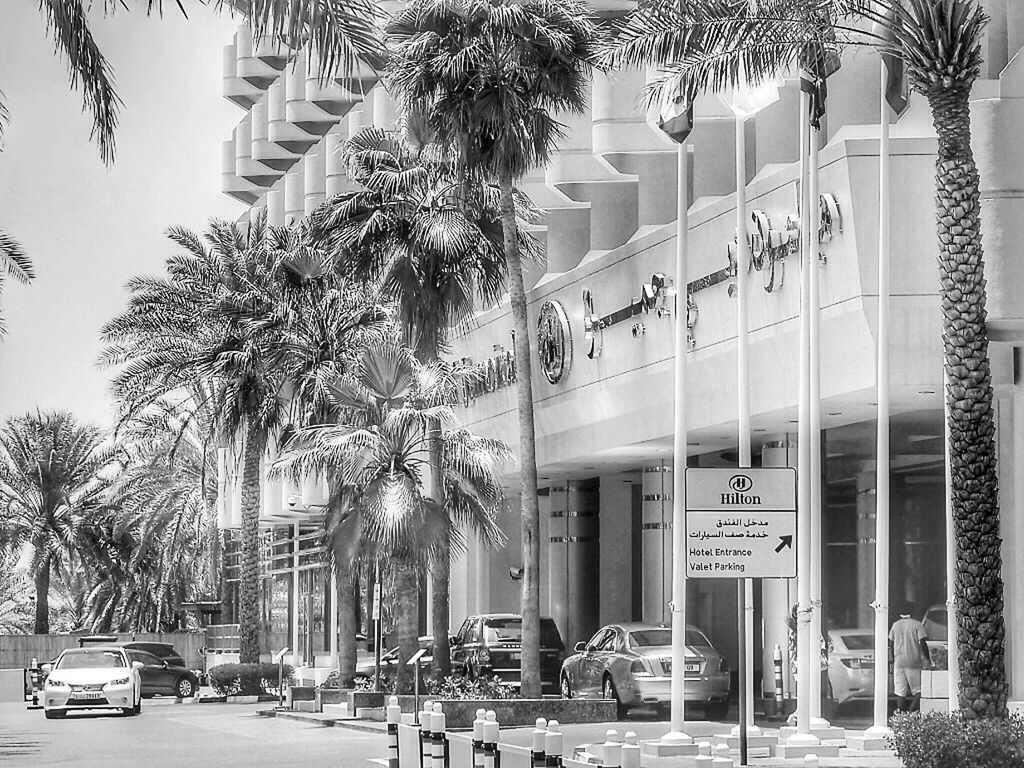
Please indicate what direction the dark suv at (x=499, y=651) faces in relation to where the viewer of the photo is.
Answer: facing away from the viewer and to the left of the viewer

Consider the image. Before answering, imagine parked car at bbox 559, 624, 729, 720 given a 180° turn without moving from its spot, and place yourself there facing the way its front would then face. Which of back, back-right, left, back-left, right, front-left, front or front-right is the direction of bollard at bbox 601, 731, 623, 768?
front-right

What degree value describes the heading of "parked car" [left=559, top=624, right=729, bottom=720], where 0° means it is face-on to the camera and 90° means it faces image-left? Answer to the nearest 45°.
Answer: approximately 135°

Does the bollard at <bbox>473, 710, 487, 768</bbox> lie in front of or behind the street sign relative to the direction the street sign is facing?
in front

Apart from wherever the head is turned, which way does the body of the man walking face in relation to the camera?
away from the camera

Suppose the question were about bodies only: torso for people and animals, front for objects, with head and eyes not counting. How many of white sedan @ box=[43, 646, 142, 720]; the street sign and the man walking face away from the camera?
1

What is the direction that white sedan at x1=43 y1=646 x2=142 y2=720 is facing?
toward the camera

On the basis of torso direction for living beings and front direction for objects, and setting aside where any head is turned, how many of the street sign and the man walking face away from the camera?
1

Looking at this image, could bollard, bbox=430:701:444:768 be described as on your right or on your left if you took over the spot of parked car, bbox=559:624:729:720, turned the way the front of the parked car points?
on your left

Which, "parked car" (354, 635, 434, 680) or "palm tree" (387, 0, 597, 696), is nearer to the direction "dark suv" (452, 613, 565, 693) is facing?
the parked car

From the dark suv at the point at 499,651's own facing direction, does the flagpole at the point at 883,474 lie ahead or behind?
behind
